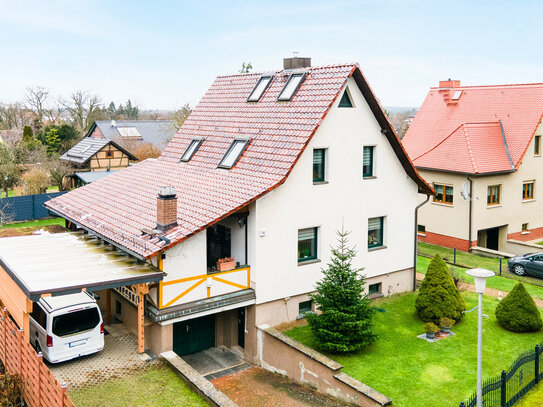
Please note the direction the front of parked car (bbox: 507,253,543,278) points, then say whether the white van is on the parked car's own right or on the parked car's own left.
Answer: on the parked car's own left

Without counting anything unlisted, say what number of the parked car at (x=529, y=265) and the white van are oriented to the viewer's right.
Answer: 0

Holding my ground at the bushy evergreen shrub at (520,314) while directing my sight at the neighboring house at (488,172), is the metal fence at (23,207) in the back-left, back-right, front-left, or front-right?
front-left

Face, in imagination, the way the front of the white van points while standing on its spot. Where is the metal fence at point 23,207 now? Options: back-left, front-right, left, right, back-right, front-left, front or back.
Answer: front-right

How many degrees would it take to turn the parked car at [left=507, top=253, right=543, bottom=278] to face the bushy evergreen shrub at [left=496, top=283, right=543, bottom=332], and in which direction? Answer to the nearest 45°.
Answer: approximately 90° to its left

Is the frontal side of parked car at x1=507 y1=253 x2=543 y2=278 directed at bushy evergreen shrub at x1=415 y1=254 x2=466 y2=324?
no

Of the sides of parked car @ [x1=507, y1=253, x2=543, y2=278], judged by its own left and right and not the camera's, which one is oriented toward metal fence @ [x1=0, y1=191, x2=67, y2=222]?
front

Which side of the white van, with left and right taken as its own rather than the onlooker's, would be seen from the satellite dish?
right

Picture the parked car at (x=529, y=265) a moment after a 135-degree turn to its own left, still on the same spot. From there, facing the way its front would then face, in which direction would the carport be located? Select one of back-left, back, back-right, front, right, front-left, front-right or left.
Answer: right

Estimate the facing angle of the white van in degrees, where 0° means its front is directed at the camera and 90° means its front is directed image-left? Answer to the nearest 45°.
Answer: approximately 135°

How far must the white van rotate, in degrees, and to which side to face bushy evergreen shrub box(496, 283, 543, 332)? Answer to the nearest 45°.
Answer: approximately 135° to its right

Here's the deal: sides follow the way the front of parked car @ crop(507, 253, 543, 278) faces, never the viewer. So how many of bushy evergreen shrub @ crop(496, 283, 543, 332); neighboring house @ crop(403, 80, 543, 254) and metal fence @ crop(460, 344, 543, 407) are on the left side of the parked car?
2

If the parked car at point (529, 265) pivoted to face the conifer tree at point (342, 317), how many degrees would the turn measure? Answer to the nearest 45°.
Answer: approximately 90° to its left

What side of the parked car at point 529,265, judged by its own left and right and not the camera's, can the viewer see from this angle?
left

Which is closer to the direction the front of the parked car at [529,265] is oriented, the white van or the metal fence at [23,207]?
the metal fence
